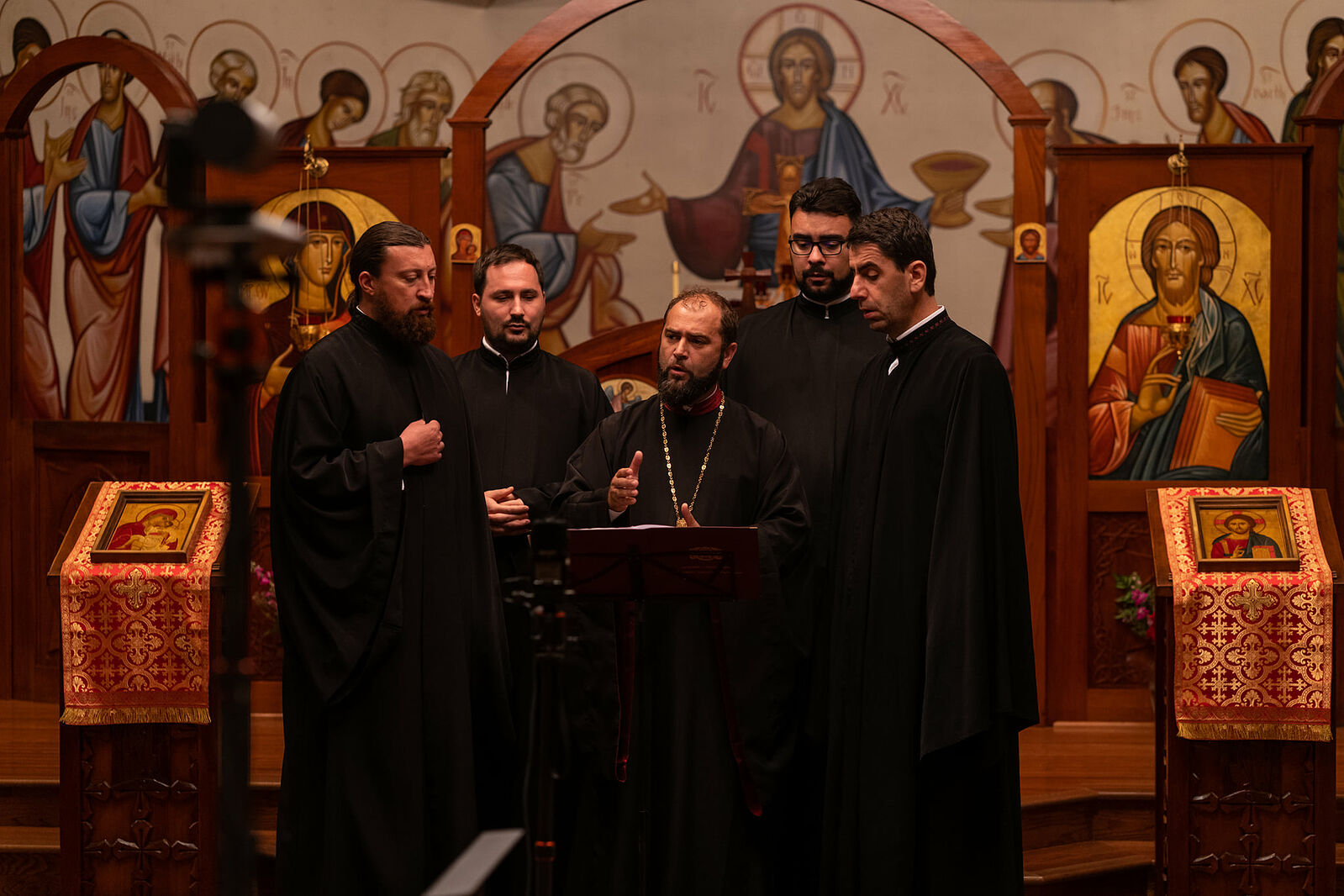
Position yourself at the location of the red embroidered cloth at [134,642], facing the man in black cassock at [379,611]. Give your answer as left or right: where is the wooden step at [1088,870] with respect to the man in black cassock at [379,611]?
left

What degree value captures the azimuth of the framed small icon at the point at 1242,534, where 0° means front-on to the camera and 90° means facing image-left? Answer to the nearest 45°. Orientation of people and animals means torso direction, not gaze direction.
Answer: approximately 0°

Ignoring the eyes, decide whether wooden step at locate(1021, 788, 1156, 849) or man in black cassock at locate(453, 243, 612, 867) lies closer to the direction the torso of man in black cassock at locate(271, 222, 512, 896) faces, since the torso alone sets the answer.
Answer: the wooden step

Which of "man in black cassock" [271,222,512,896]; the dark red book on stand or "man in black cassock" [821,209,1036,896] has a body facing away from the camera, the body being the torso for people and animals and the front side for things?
the dark red book on stand

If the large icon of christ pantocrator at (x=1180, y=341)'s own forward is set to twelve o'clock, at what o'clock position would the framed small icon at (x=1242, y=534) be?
The framed small icon is roughly at 12 o'clock from the large icon of christ pantocrator.

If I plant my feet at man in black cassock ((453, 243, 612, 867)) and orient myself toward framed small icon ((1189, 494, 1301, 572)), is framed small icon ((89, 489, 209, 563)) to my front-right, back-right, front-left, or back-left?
back-right

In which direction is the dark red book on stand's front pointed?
away from the camera

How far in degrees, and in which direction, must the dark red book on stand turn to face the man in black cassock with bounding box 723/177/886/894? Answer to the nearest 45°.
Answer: approximately 45° to its right

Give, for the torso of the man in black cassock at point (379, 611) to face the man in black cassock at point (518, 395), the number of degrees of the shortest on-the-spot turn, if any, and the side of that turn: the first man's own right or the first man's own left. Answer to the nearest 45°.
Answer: approximately 90° to the first man's own left

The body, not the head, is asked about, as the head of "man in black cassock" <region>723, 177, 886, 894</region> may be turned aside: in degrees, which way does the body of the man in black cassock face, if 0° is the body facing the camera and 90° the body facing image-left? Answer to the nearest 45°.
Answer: approximately 0°

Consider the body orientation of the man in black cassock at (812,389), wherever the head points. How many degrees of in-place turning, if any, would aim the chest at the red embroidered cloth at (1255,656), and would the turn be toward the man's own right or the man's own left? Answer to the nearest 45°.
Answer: approximately 90° to the man's own left

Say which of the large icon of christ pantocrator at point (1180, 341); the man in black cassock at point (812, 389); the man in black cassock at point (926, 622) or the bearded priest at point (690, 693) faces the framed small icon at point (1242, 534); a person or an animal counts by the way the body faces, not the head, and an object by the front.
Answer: the large icon of christ pantocrator

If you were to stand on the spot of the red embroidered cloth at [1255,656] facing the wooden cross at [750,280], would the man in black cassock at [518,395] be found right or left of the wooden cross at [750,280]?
left

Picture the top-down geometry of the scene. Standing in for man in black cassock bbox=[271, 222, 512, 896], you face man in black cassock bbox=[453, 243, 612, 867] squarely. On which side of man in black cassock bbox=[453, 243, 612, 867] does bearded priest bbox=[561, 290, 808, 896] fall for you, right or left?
right

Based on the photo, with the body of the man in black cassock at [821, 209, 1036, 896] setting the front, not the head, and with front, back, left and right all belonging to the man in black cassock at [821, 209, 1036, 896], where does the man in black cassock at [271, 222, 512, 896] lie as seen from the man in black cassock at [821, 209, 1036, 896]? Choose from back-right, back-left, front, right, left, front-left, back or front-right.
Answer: front-right
